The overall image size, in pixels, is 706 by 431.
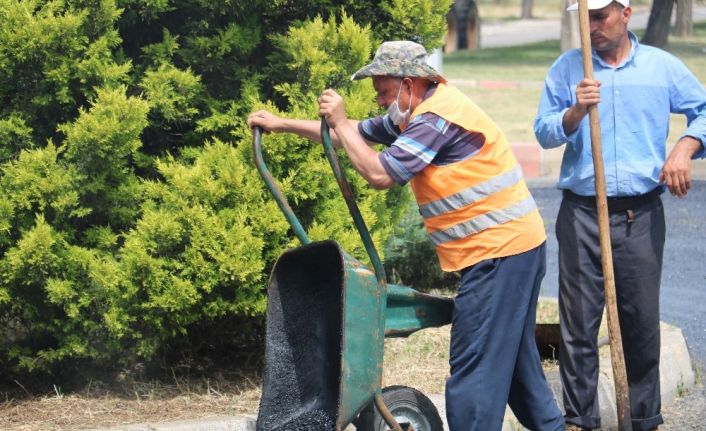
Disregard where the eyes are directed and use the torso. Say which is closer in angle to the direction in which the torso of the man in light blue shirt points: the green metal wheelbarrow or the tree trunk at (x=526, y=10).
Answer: the green metal wheelbarrow

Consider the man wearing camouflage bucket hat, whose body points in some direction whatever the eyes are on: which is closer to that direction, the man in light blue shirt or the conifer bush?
the conifer bush

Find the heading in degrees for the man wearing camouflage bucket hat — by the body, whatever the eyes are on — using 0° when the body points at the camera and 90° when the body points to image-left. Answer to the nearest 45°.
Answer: approximately 90°

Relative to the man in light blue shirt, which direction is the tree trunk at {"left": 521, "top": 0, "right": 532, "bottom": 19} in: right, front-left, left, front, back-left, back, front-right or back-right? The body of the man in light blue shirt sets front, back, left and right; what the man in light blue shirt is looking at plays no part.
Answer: back

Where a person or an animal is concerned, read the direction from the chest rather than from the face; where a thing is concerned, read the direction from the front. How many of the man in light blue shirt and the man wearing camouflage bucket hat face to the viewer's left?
1

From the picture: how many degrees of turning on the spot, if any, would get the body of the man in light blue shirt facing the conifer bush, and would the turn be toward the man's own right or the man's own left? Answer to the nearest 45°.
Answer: approximately 90° to the man's own right

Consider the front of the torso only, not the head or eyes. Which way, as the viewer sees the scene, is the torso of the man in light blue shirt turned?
toward the camera

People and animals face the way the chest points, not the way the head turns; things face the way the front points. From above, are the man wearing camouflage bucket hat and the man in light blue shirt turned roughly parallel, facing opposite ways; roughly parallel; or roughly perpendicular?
roughly perpendicular

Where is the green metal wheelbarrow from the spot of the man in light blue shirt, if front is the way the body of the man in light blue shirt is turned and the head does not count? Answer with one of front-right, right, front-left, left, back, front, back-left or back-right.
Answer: front-right

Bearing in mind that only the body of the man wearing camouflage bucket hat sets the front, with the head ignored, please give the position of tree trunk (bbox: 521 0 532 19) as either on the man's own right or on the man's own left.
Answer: on the man's own right

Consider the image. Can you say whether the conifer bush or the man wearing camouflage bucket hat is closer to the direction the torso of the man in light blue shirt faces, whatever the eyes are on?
the man wearing camouflage bucket hat

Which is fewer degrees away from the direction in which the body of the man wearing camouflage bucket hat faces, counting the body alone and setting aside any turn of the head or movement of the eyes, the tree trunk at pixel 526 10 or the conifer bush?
the conifer bush

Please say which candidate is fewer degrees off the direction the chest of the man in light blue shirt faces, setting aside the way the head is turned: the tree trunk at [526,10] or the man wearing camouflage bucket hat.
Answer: the man wearing camouflage bucket hat
